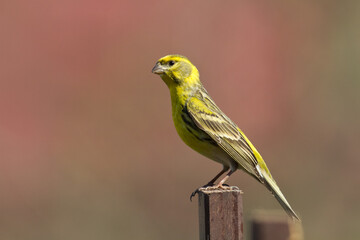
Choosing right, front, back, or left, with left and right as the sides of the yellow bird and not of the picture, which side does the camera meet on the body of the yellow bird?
left
